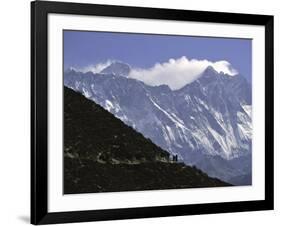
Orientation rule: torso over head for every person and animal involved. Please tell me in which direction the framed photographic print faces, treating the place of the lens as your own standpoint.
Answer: facing the viewer and to the right of the viewer
